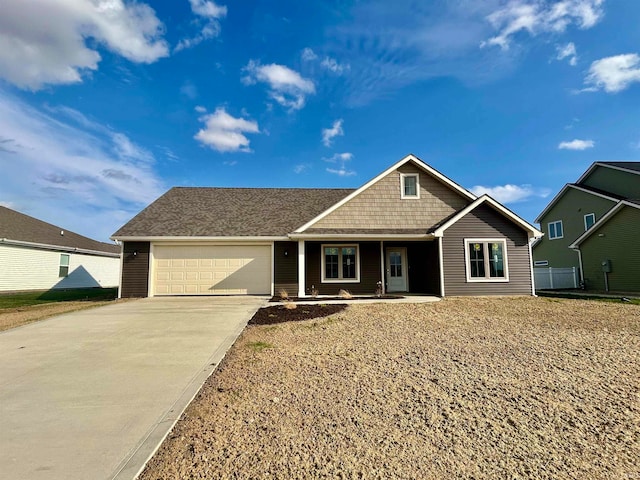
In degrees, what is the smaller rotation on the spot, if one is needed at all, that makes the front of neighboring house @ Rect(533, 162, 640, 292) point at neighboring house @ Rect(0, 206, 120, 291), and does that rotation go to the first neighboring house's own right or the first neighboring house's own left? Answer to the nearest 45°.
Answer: approximately 90° to the first neighboring house's own right

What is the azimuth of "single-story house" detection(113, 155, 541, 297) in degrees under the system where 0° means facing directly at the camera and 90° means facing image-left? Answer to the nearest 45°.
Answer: approximately 0°

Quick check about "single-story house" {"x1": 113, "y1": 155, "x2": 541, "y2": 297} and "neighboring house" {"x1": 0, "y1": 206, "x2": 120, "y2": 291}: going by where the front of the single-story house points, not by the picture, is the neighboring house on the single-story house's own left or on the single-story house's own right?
on the single-story house's own right

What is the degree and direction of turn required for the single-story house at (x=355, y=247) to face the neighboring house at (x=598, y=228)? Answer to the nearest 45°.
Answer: approximately 90° to its left

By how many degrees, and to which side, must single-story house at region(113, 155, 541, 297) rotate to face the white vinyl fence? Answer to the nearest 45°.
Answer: approximately 135° to its left
